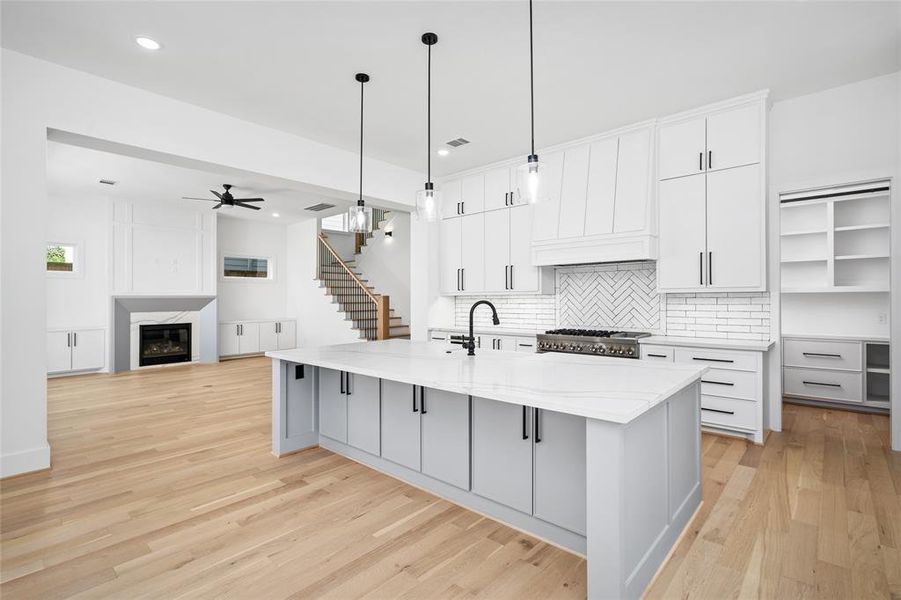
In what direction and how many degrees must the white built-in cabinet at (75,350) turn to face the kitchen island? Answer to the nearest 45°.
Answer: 0° — it already faces it

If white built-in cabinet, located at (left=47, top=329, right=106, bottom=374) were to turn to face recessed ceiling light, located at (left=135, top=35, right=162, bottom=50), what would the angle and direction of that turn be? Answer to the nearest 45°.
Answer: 0° — it already faces it

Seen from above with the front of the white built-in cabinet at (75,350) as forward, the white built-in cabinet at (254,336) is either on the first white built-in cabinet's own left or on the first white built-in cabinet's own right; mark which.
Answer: on the first white built-in cabinet's own left

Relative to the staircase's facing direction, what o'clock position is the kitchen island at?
The kitchen island is roughly at 1 o'clock from the staircase.

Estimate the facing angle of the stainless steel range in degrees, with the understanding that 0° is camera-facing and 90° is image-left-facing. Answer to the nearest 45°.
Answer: approximately 45°

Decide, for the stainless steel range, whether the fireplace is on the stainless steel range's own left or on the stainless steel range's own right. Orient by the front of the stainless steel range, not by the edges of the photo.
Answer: on the stainless steel range's own right

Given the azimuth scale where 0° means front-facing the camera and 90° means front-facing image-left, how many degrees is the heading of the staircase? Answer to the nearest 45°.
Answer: approximately 315°
